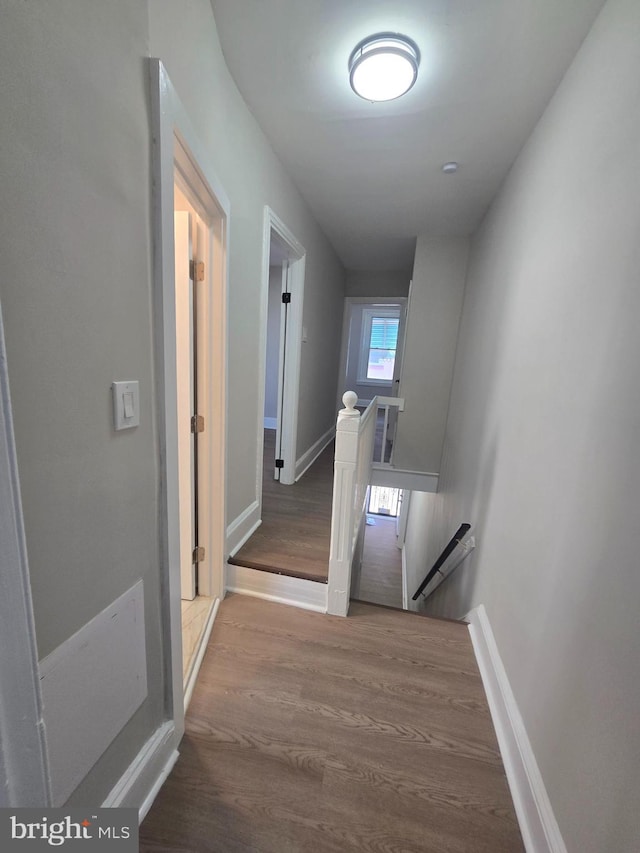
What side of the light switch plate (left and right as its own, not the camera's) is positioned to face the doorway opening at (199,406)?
left

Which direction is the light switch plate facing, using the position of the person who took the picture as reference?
facing the viewer and to the right of the viewer

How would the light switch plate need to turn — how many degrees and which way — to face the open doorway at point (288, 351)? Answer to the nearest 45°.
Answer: approximately 90° to its left

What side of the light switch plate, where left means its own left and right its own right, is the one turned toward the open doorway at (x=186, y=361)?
left

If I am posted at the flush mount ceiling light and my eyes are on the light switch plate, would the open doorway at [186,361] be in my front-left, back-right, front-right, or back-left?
front-right
